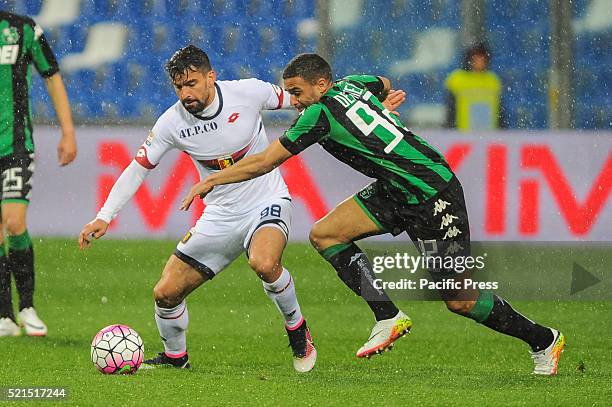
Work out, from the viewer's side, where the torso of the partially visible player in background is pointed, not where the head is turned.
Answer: toward the camera

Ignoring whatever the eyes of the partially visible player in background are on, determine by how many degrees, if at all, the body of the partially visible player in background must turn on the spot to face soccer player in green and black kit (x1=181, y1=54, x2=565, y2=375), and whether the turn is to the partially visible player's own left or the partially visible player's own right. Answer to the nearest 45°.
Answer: approximately 45° to the partially visible player's own left

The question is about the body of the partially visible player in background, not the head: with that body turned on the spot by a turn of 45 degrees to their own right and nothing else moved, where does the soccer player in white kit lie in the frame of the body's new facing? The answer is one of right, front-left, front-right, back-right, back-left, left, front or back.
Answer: left

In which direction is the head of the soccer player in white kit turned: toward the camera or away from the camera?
toward the camera

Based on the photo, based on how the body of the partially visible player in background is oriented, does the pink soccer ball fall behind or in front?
in front

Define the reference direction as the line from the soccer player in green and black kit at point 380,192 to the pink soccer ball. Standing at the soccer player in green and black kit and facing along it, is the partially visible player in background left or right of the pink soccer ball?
right
